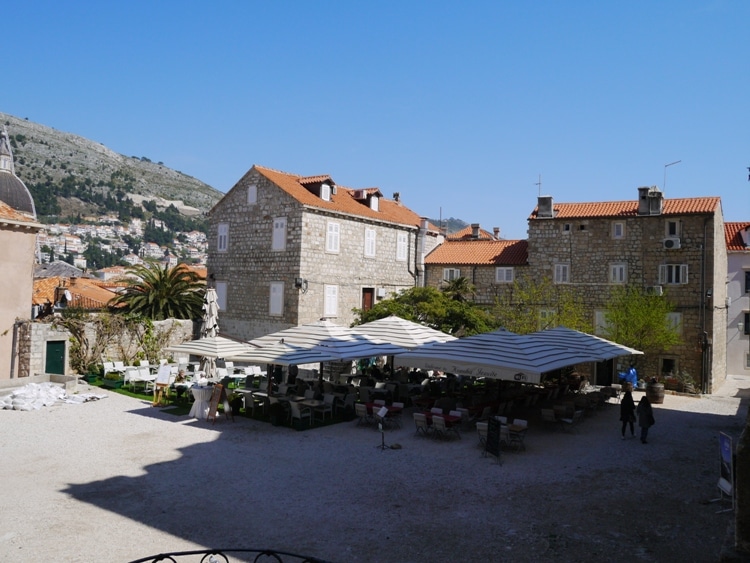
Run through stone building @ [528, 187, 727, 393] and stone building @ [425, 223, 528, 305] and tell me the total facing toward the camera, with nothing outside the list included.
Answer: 2

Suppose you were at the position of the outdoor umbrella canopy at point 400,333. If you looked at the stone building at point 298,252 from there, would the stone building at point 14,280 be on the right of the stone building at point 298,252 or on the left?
left

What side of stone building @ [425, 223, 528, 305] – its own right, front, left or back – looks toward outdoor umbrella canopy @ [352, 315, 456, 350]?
front

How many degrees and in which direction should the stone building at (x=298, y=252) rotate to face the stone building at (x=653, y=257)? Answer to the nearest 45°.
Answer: approximately 45° to its left

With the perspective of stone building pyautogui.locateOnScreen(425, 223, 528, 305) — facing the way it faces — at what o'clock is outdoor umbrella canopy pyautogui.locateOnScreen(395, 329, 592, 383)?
The outdoor umbrella canopy is roughly at 12 o'clock from the stone building.

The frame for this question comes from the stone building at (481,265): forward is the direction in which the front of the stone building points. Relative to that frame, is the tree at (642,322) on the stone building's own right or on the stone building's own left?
on the stone building's own left

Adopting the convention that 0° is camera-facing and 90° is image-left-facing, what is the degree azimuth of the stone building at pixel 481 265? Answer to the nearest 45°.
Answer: approximately 0°

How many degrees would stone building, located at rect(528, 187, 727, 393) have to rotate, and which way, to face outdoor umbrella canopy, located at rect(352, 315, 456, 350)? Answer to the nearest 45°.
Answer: approximately 45° to its right

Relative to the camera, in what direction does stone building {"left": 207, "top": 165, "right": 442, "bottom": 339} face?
facing the viewer and to the right of the viewer

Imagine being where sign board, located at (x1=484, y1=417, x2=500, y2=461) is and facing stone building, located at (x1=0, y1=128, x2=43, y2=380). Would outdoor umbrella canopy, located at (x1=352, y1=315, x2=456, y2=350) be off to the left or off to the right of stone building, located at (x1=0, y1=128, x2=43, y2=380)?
right

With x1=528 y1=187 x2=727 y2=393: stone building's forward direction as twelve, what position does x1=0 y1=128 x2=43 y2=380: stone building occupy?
x1=0 y1=128 x2=43 y2=380: stone building is roughly at 2 o'clock from x1=528 y1=187 x2=727 y2=393: stone building.

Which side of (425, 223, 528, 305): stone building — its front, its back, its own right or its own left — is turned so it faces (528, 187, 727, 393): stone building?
left

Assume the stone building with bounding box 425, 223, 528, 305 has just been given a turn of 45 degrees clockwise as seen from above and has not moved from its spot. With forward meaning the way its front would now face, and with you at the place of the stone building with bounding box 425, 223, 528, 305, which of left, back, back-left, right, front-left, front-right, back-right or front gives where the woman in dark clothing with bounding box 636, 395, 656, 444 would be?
front-left

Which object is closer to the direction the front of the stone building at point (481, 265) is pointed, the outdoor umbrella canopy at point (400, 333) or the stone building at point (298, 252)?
the outdoor umbrella canopy
